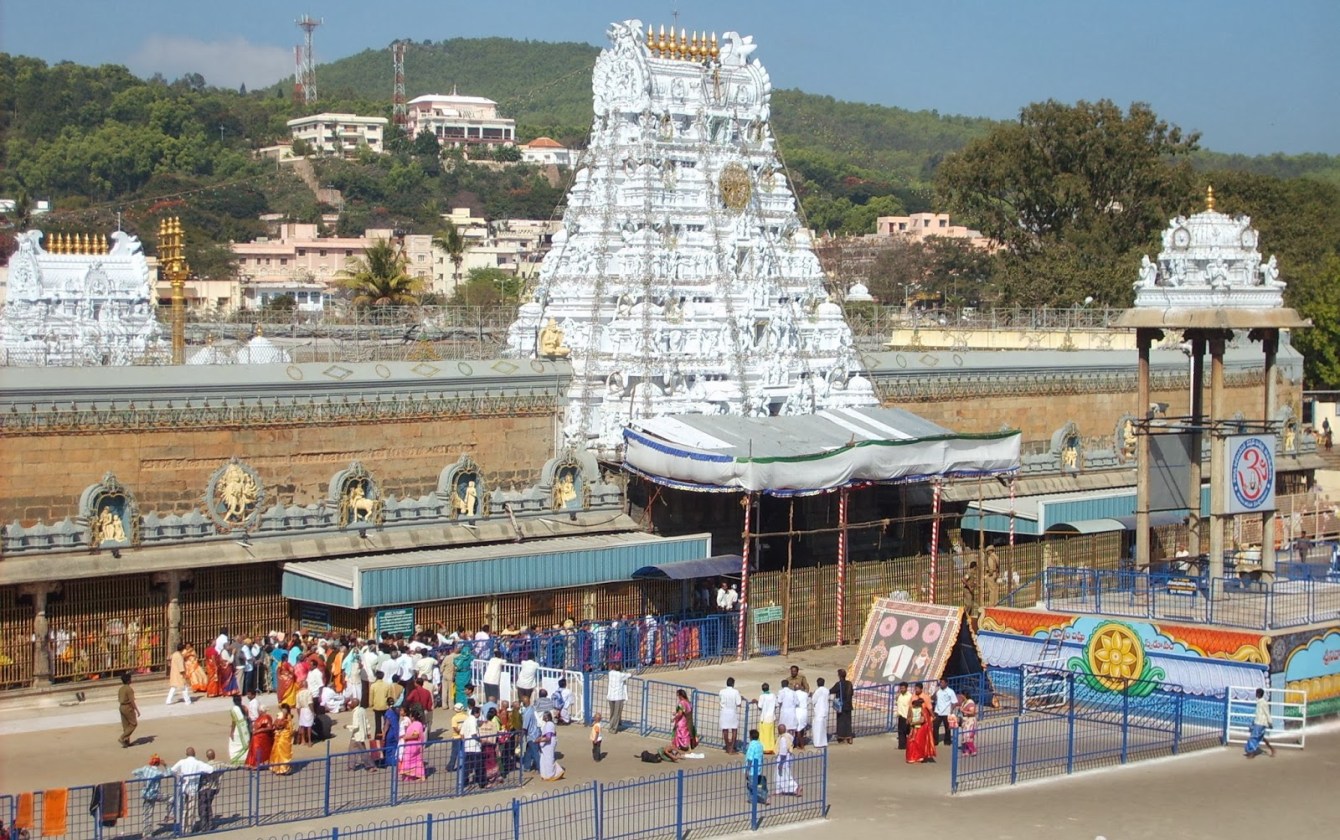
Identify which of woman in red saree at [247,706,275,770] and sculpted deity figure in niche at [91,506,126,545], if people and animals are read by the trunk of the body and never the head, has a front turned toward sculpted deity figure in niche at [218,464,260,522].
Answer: the woman in red saree

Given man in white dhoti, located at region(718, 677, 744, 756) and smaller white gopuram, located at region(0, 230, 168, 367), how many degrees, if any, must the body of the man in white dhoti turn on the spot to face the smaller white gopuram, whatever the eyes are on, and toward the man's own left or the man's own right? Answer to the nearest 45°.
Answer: approximately 45° to the man's own left

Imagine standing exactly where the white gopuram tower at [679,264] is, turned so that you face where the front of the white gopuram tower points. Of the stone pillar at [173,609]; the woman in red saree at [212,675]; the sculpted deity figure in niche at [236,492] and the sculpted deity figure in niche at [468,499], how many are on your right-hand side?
4

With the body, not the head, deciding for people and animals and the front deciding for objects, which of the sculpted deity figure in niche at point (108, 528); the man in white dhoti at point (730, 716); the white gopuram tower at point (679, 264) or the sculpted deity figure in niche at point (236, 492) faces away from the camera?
the man in white dhoti

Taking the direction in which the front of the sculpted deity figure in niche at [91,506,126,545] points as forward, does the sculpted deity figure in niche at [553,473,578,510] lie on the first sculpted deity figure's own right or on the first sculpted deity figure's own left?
on the first sculpted deity figure's own left

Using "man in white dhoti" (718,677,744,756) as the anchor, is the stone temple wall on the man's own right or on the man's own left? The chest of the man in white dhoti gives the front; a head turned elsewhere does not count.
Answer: on the man's own left

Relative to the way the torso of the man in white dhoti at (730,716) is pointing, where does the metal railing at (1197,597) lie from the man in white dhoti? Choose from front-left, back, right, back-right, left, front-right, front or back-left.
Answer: front-right

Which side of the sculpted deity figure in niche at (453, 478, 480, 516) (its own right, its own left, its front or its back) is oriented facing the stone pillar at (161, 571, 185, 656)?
right

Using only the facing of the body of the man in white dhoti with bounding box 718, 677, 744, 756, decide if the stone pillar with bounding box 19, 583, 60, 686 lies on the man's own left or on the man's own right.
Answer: on the man's own left

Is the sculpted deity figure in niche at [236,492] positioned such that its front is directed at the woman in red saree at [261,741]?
yes

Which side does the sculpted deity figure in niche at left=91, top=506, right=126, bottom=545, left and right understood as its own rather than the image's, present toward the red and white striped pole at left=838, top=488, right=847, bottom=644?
left
